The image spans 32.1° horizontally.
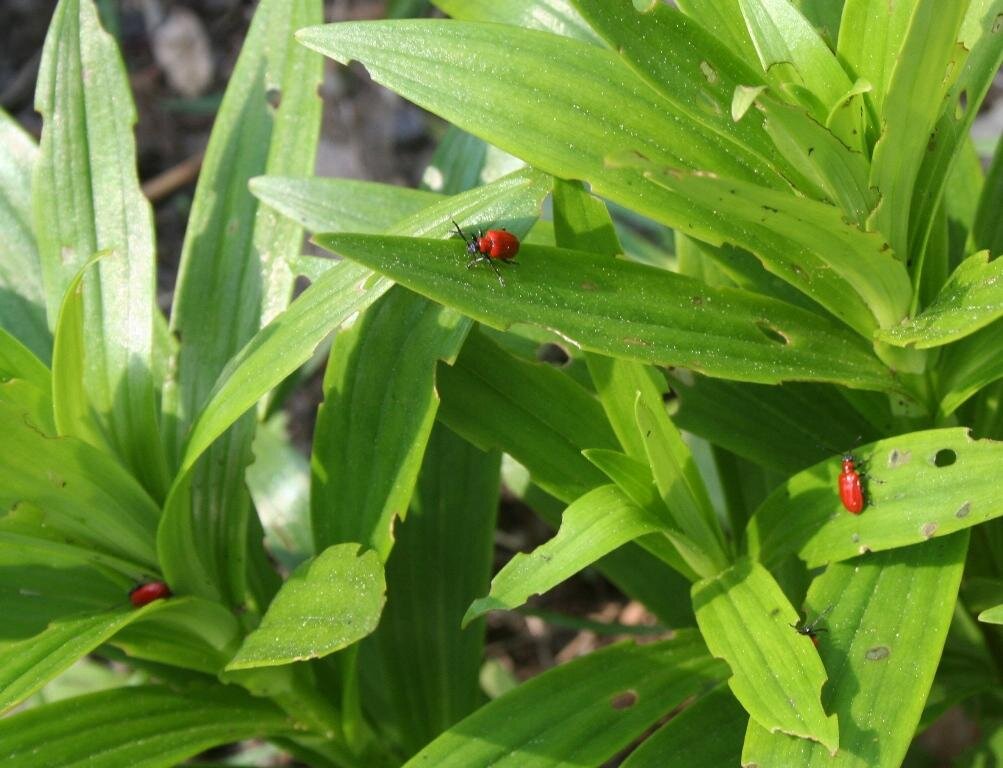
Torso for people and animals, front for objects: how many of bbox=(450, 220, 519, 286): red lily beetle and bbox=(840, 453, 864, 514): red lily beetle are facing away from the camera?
1

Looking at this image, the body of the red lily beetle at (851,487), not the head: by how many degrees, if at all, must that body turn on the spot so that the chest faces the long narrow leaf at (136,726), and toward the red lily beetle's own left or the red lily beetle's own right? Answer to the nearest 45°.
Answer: approximately 90° to the red lily beetle's own left

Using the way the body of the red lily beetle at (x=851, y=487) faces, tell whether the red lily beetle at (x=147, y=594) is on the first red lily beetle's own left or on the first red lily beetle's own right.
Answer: on the first red lily beetle's own left

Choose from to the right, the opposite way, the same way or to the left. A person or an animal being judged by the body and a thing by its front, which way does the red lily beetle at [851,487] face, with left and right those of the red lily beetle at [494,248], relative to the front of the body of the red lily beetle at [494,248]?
to the right

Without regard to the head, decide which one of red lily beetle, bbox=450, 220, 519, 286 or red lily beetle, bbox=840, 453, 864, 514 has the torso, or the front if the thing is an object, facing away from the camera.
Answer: red lily beetle, bbox=840, 453, 864, 514

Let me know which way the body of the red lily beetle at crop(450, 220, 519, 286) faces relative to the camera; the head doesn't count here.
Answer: to the viewer's left

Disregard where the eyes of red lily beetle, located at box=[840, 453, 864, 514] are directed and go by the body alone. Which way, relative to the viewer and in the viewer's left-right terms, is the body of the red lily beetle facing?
facing away from the viewer
